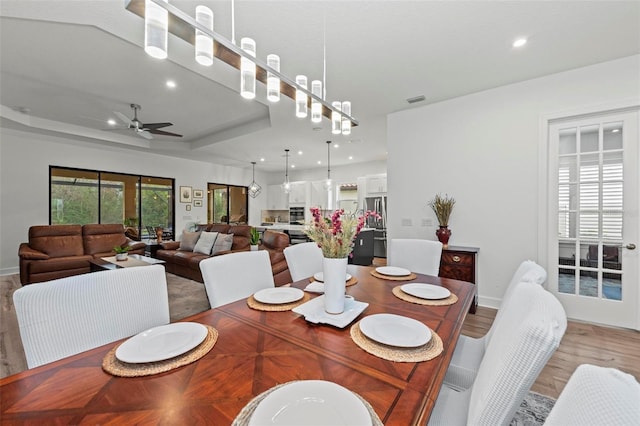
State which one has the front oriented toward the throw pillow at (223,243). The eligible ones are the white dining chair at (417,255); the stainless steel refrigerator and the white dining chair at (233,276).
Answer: the stainless steel refrigerator

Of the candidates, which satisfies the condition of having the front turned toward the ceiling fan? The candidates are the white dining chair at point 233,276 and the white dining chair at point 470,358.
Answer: the white dining chair at point 470,358

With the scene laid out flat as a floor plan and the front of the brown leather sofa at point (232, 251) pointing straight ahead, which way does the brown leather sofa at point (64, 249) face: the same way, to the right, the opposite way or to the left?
to the left

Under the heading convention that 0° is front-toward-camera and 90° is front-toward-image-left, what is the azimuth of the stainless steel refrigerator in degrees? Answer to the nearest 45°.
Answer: approximately 45°

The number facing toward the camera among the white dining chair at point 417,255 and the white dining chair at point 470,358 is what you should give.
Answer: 1

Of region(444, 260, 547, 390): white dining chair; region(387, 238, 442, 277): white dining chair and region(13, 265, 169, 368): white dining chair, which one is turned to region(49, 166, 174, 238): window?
region(444, 260, 547, 390): white dining chair

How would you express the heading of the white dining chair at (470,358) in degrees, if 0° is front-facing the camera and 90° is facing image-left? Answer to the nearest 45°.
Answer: approximately 90°

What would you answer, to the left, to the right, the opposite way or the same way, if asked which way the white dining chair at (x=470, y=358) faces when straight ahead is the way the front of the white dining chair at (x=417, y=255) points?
to the right

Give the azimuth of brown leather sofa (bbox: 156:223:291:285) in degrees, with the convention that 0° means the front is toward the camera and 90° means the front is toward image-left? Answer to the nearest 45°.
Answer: approximately 45°

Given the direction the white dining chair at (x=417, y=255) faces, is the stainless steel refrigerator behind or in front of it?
behind
